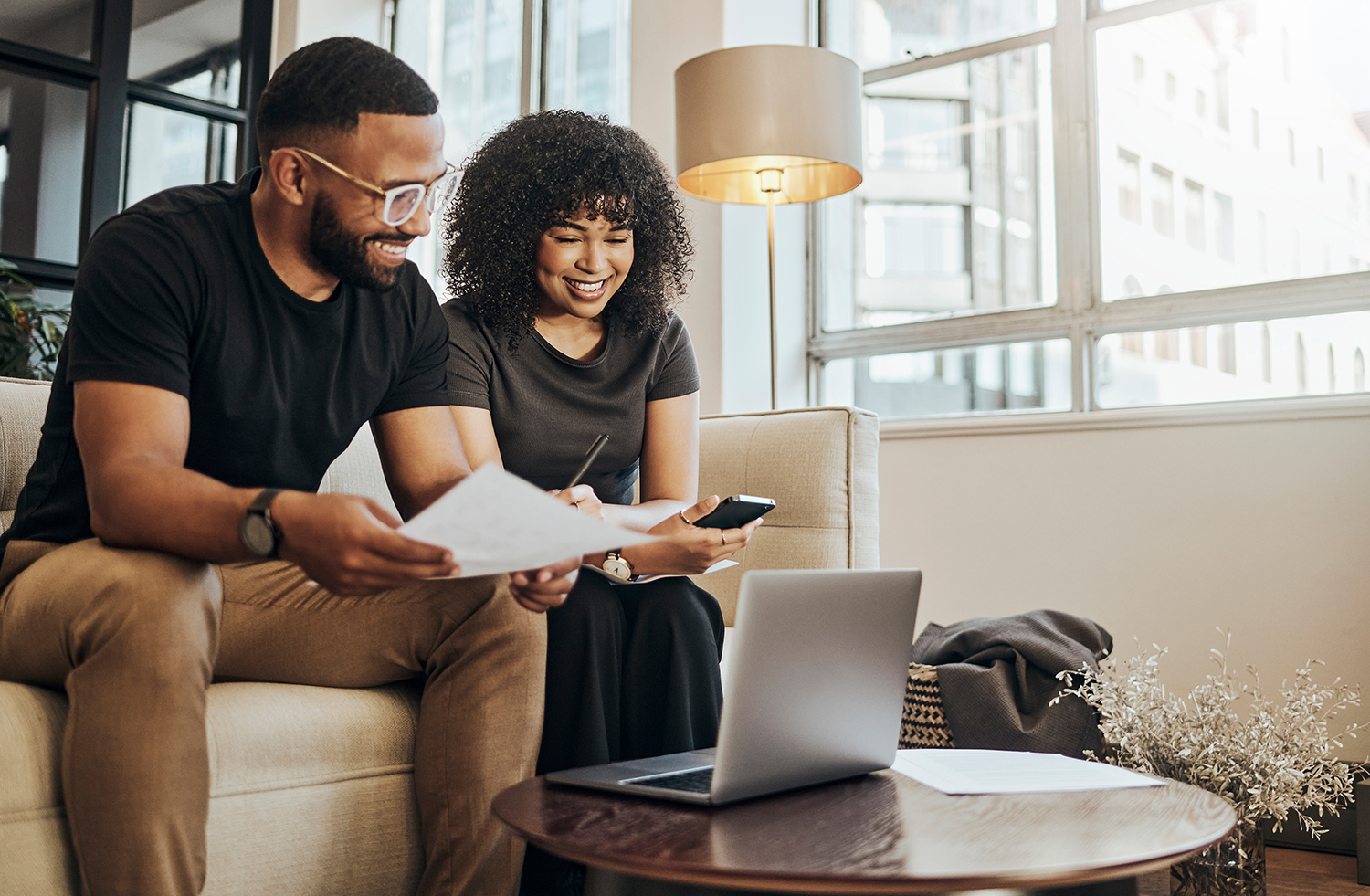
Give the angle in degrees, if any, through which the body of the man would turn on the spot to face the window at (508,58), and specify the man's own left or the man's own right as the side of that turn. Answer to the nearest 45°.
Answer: approximately 135° to the man's own left

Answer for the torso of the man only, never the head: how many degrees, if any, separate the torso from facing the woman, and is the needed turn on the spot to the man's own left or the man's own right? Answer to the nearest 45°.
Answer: approximately 90° to the man's own left

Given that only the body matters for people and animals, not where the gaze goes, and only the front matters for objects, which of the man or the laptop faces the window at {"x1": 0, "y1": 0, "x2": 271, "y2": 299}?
the laptop

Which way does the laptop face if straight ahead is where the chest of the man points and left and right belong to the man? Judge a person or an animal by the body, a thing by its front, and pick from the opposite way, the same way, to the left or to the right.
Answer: the opposite way

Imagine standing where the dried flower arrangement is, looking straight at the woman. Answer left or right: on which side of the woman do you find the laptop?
left

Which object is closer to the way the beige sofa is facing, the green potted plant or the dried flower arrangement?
the dried flower arrangement

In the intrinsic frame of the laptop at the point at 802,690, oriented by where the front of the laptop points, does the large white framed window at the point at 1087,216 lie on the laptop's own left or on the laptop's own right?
on the laptop's own right

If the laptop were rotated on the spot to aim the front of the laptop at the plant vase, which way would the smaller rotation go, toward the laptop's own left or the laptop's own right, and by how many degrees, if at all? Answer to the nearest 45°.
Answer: approximately 90° to the laptop's own right

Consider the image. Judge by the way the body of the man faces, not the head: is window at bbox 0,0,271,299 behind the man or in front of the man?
behind

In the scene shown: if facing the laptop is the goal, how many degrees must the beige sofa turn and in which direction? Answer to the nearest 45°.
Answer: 0° — it already faces it

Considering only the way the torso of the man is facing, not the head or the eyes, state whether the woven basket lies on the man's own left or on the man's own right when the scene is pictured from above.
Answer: on the man's own left

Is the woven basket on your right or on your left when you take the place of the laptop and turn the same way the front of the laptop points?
on your right

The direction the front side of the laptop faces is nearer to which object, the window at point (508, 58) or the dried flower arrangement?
the window

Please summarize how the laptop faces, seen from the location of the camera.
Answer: facing away from the viewer and to the left of the viewer
